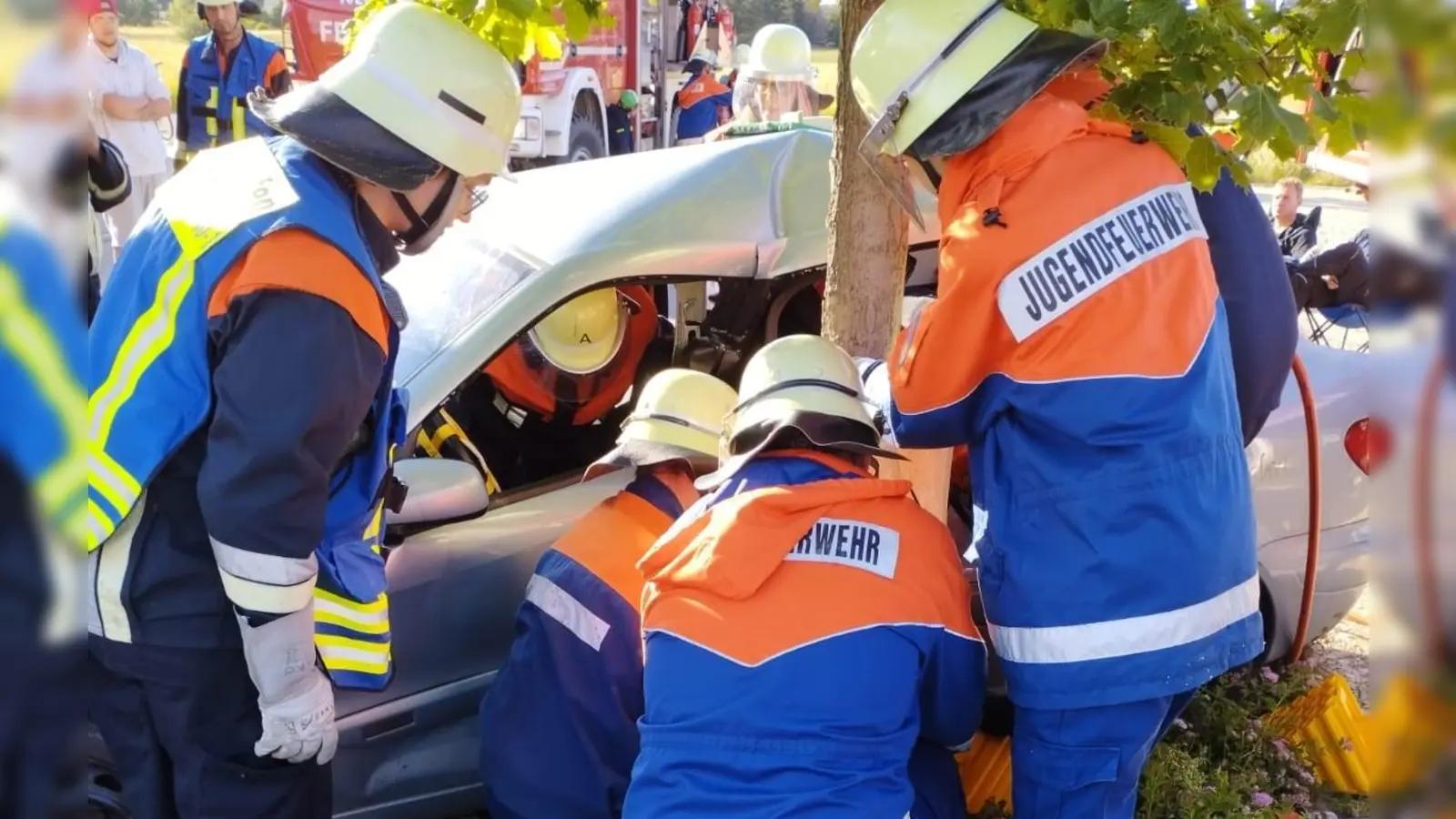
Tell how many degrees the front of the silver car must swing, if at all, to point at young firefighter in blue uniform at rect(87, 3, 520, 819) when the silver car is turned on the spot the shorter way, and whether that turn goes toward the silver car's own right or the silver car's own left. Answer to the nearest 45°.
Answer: approximately 45° to the silver car's own left

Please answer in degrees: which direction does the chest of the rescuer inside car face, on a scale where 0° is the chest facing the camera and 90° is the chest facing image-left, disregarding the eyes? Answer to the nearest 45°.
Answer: approximately 0°

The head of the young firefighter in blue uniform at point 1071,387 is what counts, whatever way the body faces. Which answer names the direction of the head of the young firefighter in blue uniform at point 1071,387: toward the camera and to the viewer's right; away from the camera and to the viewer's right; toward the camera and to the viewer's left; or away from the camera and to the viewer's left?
away from the camera and to the viewer's left

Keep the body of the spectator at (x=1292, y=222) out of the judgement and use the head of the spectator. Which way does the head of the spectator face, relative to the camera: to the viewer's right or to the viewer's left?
to the viewer's left

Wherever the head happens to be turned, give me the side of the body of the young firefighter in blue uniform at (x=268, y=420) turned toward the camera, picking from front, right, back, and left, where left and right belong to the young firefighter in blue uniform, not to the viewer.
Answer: right

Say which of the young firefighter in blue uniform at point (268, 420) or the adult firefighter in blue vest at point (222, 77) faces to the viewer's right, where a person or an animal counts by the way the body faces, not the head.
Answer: the young firefighter in blue uniform at point (268, 420)

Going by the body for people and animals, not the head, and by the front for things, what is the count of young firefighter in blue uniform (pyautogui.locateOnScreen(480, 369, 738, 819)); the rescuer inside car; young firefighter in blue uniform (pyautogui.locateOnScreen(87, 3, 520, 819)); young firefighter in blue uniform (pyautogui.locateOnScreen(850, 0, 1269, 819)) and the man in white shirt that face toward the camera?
2

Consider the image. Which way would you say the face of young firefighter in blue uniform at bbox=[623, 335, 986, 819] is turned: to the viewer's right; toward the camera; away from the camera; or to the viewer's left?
away from the camera

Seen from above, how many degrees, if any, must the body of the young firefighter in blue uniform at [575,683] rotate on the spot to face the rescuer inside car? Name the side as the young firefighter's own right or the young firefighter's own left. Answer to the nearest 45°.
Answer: approximately 45° to the young firefighter's own left

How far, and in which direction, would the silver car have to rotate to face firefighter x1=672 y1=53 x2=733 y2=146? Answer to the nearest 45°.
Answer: approximately 135° to its right

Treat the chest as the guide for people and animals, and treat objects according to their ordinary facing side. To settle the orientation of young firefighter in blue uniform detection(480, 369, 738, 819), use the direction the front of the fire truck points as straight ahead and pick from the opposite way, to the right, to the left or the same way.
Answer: the opposite way
